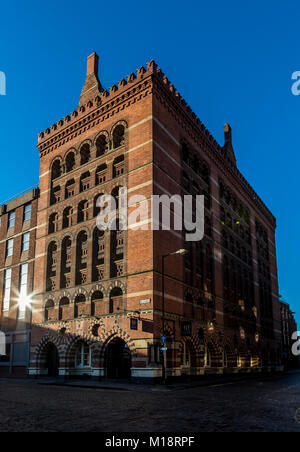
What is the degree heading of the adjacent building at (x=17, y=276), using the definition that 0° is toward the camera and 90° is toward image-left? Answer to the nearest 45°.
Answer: approximately 45°

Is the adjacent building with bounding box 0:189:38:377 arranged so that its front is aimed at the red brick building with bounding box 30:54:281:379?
no
